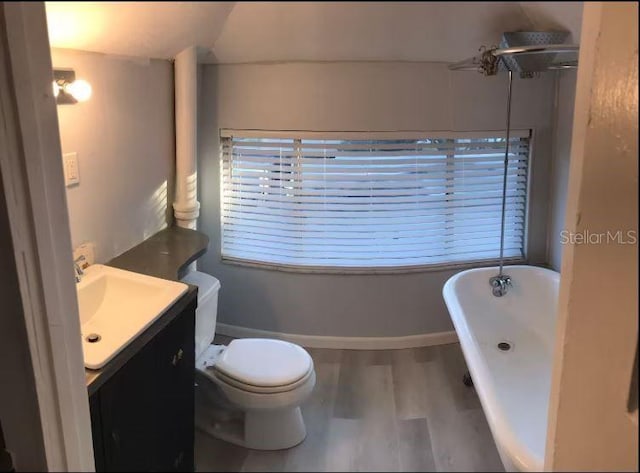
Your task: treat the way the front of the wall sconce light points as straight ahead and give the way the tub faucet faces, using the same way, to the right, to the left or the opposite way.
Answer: to the right

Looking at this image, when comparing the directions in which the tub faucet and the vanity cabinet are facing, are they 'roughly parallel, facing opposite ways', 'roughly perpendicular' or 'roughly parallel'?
roughly perpendicular

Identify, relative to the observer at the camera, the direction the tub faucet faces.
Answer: facing the viewer

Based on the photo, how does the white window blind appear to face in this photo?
toward the camera

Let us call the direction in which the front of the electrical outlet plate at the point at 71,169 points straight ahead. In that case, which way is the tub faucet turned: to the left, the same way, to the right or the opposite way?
to the right

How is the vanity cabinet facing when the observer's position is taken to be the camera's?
facing the viewer and to the right of the viewer

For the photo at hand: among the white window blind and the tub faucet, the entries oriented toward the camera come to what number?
2
